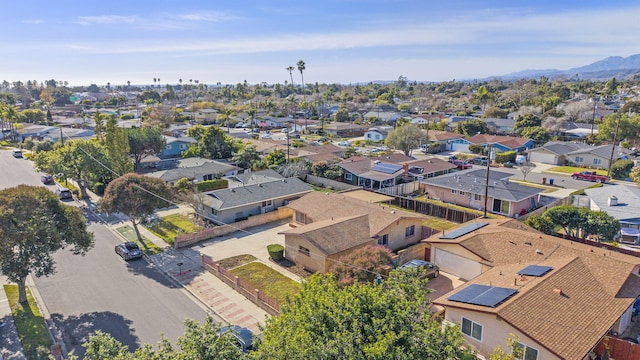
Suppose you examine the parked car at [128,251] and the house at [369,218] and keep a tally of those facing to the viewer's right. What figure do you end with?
0

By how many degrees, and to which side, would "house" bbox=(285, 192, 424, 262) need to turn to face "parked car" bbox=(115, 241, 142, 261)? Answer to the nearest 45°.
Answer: approximately 45° to its right

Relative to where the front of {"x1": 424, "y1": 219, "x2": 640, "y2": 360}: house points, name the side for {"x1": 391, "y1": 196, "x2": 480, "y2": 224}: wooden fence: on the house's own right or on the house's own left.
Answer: on the house's own right

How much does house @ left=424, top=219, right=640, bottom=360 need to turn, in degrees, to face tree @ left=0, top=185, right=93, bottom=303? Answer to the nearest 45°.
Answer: approximately 45° to its right

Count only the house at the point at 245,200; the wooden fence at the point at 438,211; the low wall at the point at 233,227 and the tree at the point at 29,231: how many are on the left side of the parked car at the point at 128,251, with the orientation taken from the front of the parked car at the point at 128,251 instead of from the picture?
1

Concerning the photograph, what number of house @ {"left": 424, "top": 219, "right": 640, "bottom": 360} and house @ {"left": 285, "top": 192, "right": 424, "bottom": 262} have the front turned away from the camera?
0

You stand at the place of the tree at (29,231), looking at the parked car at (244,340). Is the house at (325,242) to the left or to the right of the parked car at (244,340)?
left

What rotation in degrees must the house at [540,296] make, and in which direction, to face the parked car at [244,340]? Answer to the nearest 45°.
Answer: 0° — it already faces it

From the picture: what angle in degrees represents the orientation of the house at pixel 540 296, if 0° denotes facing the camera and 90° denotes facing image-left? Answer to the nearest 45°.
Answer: approximately 45°

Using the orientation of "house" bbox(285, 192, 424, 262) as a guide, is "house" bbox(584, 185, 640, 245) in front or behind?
behind

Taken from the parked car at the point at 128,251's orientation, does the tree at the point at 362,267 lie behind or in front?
behind

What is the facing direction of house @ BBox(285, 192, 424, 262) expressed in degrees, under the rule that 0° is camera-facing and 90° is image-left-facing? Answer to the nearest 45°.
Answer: approximately 45°
